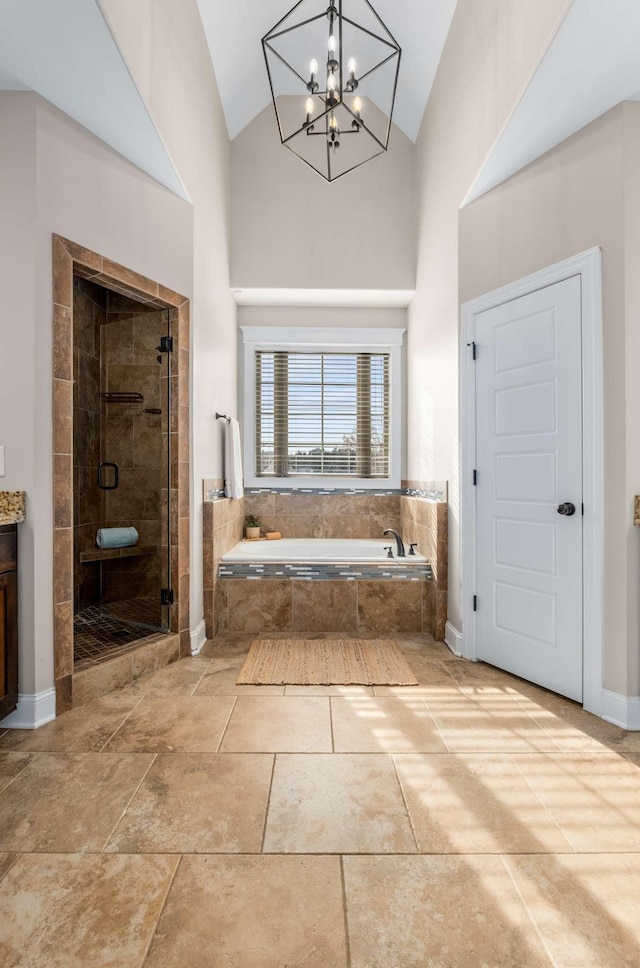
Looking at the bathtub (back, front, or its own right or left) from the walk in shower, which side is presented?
right

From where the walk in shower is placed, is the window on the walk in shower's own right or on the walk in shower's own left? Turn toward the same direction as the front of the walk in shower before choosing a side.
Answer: on the walk in shower's own left

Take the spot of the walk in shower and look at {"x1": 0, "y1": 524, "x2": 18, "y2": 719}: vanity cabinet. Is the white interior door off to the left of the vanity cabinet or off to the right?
left

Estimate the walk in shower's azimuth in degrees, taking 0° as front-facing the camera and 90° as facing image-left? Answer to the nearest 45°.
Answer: approximately 315°

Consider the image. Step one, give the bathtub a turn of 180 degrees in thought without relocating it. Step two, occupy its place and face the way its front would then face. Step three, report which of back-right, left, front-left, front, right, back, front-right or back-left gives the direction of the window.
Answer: front

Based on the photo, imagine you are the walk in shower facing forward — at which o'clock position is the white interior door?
The white interior door is roughly at 12 o'clock from the walk in shower.

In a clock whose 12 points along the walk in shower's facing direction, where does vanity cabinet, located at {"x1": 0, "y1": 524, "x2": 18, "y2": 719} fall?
The vanity cabinet is roughly at 2 o'clock from the walk in shower.
